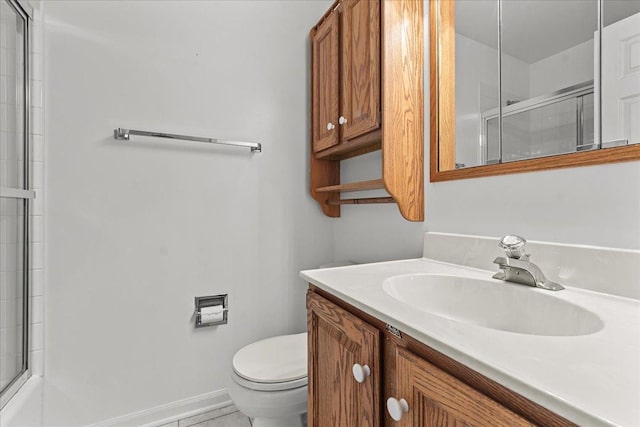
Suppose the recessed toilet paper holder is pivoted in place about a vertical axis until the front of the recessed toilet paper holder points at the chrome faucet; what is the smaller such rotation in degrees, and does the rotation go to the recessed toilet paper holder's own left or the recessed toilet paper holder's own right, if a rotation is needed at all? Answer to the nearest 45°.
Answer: approximately 45° to the recessed toilet paper holder's own left

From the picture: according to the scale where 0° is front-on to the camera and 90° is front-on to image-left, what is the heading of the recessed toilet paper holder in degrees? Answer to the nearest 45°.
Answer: approximately 0°

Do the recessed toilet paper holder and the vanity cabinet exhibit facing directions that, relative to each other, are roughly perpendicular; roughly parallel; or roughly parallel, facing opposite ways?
roughly perpendicular

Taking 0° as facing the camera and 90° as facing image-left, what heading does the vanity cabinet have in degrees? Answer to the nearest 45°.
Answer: approximately 45°

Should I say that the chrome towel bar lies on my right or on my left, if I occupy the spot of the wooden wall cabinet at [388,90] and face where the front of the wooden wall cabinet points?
on my right
